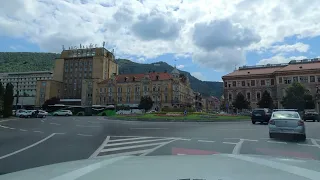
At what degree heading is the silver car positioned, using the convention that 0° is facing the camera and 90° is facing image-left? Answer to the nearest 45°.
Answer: approximately 180°

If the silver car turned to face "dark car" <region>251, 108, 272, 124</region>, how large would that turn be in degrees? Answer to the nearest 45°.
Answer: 0° — it already faces it
